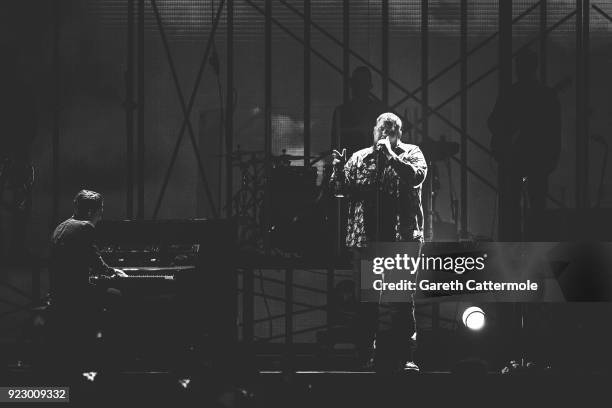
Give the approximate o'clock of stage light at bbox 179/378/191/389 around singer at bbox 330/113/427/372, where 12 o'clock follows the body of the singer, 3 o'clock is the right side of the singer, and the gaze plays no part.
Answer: The stage light is roughly at 2 o'clock from the singer.

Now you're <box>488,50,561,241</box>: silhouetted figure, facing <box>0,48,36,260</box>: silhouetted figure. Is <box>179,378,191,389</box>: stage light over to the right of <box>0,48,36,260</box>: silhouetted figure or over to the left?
left

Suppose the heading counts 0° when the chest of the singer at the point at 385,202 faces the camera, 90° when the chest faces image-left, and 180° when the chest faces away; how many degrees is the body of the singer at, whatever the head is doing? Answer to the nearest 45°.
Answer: approximately 0°

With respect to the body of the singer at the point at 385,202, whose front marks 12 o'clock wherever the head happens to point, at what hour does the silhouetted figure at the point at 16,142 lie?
The silhouetted figure is roughly at 4 o'clock from the singer.

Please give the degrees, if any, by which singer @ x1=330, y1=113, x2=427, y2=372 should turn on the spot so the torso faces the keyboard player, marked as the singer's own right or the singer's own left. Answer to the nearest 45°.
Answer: approximately 90° to the singer's own right

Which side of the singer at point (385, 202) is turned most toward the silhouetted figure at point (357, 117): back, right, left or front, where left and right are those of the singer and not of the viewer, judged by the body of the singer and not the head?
back

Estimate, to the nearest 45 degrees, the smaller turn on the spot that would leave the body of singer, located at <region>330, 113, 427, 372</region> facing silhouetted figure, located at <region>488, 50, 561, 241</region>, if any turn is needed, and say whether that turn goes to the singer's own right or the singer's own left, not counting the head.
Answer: approximately 135° to the singer's own left
